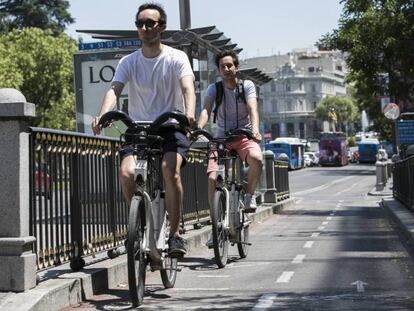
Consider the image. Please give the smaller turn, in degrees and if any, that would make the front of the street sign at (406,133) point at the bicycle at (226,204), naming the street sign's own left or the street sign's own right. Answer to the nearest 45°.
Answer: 0° — it already faces it

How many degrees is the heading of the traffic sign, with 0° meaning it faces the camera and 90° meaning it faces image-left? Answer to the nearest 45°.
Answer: approximately 0°

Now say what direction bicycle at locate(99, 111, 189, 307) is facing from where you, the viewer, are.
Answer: facing the viewer

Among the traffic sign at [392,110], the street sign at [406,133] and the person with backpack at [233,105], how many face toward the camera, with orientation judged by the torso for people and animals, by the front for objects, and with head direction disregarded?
3

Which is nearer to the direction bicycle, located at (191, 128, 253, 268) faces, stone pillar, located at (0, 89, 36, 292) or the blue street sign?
the stone pillar

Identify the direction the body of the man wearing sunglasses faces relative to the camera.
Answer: toward the camera

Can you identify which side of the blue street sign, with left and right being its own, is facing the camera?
front

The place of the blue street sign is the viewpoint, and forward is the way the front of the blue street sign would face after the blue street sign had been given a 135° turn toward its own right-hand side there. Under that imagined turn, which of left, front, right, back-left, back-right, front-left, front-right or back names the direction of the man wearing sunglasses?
back-left

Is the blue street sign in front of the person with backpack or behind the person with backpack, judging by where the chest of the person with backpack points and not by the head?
behind

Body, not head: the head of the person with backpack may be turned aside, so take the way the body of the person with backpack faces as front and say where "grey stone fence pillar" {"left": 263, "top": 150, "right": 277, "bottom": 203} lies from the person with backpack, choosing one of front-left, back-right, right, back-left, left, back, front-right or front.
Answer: back

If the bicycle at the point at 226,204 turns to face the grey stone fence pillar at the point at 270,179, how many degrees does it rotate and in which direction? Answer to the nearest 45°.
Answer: approximately 180°

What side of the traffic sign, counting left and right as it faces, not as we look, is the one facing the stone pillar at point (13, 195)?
front
